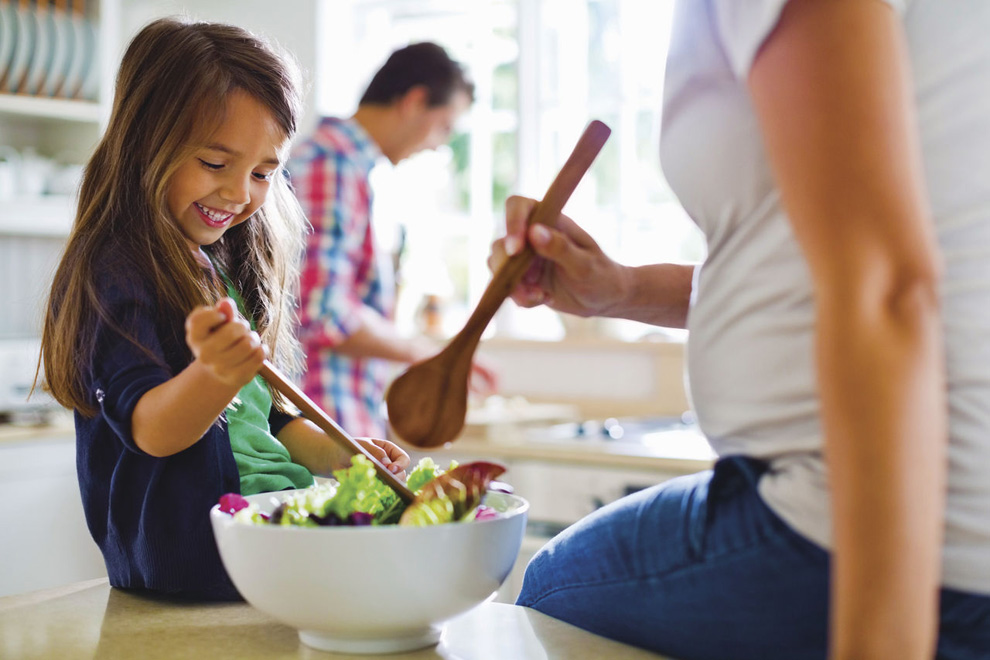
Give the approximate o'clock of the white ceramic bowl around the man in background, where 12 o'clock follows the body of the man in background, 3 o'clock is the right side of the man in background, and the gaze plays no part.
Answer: The white ceramic bowl is roughly at 3 o'clock from the man in background.

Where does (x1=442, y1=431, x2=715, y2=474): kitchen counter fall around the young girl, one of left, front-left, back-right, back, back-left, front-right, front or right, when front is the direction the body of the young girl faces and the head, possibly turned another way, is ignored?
left

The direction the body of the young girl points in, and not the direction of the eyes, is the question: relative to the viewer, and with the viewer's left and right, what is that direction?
facing the viewer and to the right of the viewer

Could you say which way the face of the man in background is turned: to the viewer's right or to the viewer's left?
to the viewer's right

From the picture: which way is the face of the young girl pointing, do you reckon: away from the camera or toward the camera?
toward the camera

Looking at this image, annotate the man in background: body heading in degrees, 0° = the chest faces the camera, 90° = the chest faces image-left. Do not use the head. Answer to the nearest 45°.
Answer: approximately 270°
